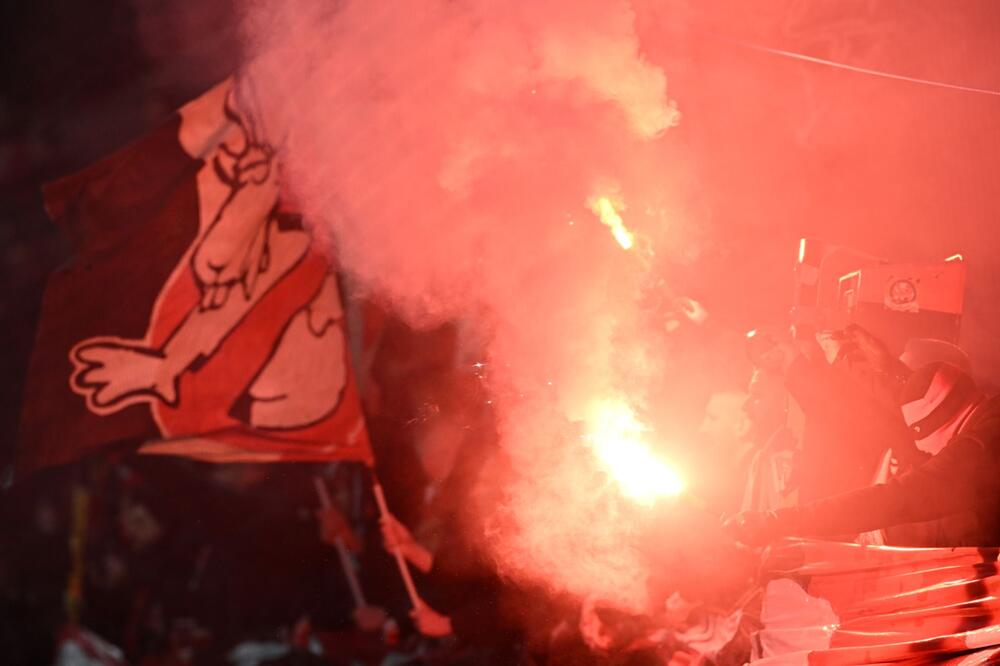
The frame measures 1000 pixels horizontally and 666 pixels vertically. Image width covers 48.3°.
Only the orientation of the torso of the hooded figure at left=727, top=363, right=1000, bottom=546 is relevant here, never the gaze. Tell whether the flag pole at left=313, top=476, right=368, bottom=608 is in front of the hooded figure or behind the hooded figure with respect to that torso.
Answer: in front

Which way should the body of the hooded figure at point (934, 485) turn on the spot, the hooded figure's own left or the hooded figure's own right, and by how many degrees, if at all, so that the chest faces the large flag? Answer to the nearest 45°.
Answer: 0° — they already face it

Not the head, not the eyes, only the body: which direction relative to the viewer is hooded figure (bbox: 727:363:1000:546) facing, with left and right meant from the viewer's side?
facing to the left of the viewer

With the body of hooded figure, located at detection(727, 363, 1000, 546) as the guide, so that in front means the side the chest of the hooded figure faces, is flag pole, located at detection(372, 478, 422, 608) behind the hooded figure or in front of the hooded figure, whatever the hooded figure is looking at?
in front
